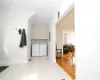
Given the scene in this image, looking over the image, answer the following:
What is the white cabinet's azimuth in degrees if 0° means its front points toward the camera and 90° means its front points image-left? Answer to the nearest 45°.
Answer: approximately 0°

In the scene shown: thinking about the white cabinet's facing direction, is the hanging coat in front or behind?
in front
